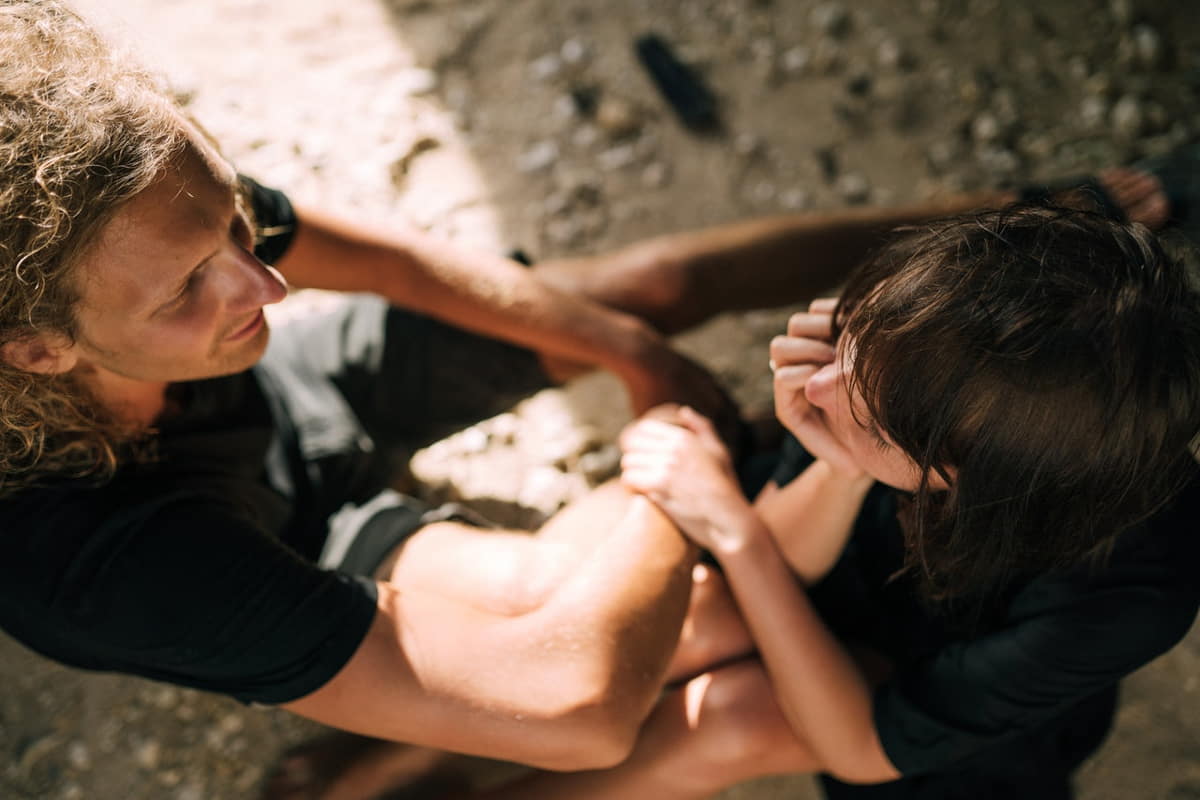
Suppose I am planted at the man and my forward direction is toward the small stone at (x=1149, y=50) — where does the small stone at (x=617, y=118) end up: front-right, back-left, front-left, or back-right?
front-left

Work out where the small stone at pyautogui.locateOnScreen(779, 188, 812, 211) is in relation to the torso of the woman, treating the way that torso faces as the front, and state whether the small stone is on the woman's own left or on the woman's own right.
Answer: on the woman's own right

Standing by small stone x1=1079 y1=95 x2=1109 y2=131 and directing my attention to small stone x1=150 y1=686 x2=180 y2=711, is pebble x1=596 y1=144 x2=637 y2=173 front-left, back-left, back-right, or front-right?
front-right

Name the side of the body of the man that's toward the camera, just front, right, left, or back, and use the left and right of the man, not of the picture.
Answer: right

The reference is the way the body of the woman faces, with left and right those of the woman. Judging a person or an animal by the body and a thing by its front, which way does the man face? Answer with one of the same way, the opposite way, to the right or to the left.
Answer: the opposite way

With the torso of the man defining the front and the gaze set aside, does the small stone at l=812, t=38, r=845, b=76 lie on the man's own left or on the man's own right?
on the man's own left

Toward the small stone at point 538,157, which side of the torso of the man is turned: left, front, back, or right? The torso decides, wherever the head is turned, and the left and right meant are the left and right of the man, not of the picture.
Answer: left

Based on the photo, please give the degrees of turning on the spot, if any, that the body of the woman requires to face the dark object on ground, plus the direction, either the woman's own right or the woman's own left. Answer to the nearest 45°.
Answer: approximately 90° to the woman's own right

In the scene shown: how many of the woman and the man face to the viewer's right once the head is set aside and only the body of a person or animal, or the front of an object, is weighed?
1

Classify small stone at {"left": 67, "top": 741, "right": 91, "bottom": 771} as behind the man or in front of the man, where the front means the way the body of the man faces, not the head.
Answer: behind

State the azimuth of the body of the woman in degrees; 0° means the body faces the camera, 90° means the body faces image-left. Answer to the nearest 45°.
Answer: approximately 90°

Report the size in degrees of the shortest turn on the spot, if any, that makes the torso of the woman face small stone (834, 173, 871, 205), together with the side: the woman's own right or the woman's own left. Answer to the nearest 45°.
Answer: approximately 90° to the woman's own right

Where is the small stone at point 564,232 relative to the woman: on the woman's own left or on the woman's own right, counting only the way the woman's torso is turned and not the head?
on the woman's own right

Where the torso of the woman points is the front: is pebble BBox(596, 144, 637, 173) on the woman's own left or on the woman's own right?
on the woman's own right
